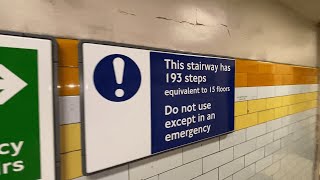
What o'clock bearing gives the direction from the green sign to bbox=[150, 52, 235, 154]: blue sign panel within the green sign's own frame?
The blue sign panel is roughly at 10 o'clock from the green sign.

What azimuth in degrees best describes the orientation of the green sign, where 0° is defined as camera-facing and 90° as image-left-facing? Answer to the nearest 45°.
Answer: approximately 315°

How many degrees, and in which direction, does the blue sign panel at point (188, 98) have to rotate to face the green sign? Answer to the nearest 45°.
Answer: approximately 90° to its right

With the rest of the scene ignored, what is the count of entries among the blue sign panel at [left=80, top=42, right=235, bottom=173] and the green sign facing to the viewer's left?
0

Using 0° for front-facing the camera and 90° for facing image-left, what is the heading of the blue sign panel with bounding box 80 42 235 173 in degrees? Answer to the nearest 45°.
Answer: approximately 315°
